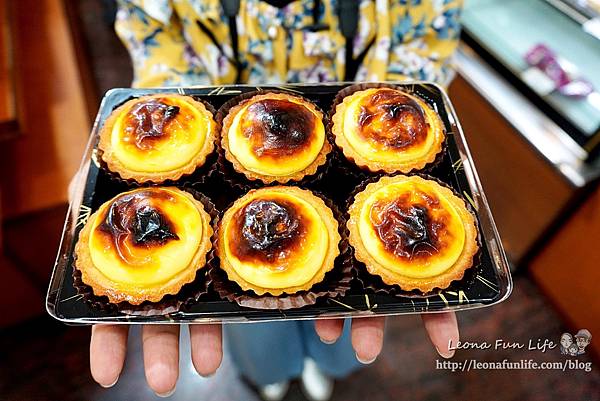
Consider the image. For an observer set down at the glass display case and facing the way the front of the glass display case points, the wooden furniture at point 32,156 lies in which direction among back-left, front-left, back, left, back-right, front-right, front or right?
front

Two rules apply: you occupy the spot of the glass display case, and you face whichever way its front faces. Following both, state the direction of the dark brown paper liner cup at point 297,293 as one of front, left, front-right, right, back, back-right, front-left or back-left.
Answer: front-left

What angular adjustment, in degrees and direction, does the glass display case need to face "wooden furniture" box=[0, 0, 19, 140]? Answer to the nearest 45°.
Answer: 0° — it already faces it

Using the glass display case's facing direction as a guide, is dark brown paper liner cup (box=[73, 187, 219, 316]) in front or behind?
in front

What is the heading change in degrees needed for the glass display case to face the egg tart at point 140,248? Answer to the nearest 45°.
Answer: approximately 45° to its left

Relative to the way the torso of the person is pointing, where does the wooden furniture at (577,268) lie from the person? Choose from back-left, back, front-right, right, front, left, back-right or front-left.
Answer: left

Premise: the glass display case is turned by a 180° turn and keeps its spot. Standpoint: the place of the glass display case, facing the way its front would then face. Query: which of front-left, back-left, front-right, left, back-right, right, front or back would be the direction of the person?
back

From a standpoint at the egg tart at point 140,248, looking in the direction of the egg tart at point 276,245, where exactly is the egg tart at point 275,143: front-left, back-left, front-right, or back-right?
front-left

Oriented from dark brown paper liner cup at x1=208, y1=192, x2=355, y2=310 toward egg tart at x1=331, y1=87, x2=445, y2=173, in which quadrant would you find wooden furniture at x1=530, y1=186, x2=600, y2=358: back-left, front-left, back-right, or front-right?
front-right

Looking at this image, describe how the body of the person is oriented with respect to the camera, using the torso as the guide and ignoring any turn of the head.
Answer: toward the camera

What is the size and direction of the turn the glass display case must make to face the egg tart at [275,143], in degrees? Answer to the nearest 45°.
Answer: approximately 45° to its left
